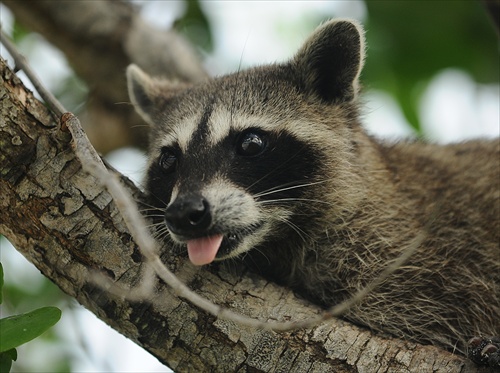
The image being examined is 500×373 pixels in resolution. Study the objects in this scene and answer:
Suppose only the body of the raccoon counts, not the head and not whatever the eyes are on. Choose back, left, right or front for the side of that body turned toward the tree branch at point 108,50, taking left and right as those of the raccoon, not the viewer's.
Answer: right

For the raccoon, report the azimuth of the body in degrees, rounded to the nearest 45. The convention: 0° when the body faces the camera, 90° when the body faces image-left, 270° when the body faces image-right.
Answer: approximately 45°
